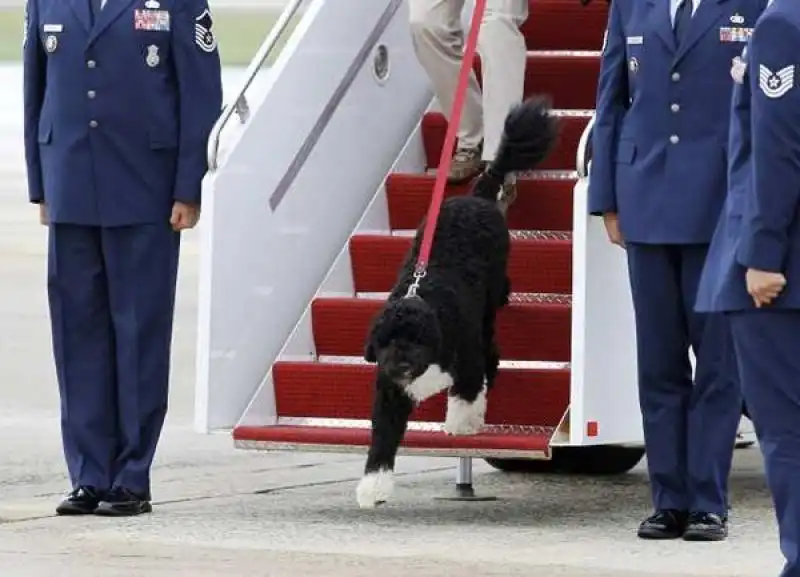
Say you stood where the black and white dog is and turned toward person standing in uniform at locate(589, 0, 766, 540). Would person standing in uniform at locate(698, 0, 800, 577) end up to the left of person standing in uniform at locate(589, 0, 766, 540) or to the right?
right

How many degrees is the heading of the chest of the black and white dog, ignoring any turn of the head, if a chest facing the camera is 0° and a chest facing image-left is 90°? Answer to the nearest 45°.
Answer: approximately 45°

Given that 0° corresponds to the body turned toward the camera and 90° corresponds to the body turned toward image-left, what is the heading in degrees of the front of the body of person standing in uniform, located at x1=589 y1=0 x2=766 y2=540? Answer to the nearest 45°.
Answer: approximately 0°

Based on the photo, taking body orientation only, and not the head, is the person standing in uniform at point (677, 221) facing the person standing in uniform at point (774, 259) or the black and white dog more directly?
the person standing in uniform
